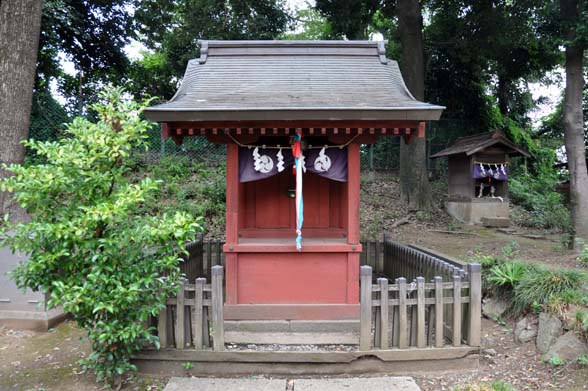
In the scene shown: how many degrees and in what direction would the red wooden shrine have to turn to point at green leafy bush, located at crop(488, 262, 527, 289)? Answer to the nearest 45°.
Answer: approximately 90° to its left

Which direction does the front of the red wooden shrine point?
toward the camera

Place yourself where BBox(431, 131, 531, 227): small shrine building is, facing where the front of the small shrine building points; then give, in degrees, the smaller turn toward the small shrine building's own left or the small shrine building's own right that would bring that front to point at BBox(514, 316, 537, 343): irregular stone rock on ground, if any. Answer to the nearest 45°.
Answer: approximately 45° to the small shrine building's own right

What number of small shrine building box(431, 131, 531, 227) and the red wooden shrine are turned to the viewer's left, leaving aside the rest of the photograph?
0

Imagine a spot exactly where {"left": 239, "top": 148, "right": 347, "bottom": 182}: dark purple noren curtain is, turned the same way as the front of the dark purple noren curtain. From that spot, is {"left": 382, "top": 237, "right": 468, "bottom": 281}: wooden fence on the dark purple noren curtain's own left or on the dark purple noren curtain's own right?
on the dark purple noren curtain's own left

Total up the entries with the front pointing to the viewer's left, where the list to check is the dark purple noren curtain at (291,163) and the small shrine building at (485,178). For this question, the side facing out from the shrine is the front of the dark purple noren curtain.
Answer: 0

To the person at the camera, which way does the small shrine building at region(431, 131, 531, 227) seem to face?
facing the viewer and to the right of the viewer

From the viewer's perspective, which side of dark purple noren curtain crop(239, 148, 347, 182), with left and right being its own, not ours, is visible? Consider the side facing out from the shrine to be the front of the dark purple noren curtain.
front

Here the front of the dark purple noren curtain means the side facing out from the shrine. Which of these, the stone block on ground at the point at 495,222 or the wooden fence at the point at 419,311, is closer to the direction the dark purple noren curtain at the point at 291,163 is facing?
the wooden fence

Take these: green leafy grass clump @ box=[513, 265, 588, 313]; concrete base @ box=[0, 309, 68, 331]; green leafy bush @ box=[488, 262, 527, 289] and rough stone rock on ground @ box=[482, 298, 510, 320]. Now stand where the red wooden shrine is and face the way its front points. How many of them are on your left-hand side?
3

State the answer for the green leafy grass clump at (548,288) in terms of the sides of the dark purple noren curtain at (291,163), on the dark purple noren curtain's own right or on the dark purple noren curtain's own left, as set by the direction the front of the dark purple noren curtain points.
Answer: on the dark purple noren curtain's own left

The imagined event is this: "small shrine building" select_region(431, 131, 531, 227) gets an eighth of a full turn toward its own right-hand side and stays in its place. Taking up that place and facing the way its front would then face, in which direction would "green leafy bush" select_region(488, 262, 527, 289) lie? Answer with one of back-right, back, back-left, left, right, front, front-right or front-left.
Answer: front

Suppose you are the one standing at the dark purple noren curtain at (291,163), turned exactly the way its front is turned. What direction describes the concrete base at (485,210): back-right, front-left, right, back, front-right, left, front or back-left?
back-left

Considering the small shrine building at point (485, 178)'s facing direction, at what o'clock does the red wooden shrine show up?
The red wooden shrine is roughly at 2 o'clock from the small shrine building.

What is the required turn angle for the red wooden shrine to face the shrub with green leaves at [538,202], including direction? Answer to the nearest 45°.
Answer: approximately 135° to its left

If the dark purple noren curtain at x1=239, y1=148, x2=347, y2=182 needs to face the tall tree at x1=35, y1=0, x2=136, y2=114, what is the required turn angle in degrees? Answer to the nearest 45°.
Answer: approximately 135° to its right

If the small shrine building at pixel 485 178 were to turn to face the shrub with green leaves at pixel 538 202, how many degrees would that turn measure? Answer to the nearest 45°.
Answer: approximately 90° to its left
